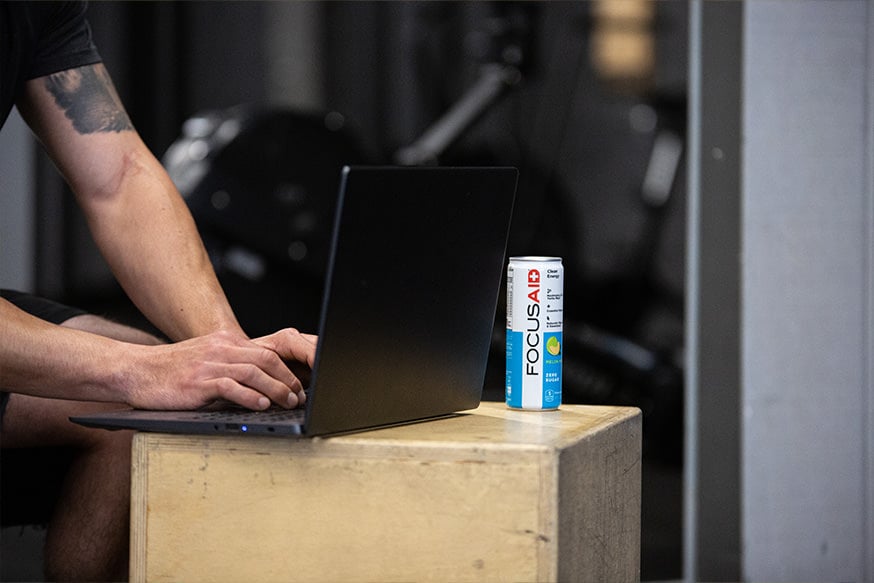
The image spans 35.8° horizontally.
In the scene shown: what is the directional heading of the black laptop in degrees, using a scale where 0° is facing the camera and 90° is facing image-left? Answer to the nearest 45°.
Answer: approximately 135°
